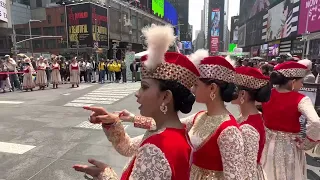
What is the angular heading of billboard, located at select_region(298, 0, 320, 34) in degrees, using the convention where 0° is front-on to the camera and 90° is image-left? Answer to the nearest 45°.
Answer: approximately 45°

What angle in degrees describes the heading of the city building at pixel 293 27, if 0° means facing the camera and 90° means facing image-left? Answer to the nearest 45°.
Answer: approximately 45°

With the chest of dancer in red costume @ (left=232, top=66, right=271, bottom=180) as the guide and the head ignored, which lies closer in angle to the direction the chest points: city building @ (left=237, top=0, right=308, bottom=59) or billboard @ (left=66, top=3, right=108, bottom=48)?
the billboard

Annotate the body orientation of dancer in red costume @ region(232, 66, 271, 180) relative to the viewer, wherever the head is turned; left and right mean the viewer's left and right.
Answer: facing away from the viewer and to the left of the viewer

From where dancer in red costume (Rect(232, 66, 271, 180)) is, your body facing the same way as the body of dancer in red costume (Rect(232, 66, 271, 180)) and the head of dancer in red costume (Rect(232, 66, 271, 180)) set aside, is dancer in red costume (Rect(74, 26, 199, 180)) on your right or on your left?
on your left

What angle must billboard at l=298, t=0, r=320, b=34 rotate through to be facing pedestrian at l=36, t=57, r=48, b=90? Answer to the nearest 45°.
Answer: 0° — it already faces them

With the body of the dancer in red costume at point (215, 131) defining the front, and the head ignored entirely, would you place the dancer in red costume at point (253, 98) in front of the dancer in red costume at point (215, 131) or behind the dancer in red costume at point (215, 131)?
behind

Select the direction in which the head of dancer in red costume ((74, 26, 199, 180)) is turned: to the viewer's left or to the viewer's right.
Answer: to the viewer's left

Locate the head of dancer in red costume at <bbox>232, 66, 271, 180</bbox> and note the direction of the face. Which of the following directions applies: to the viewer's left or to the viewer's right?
to the viewer's left
